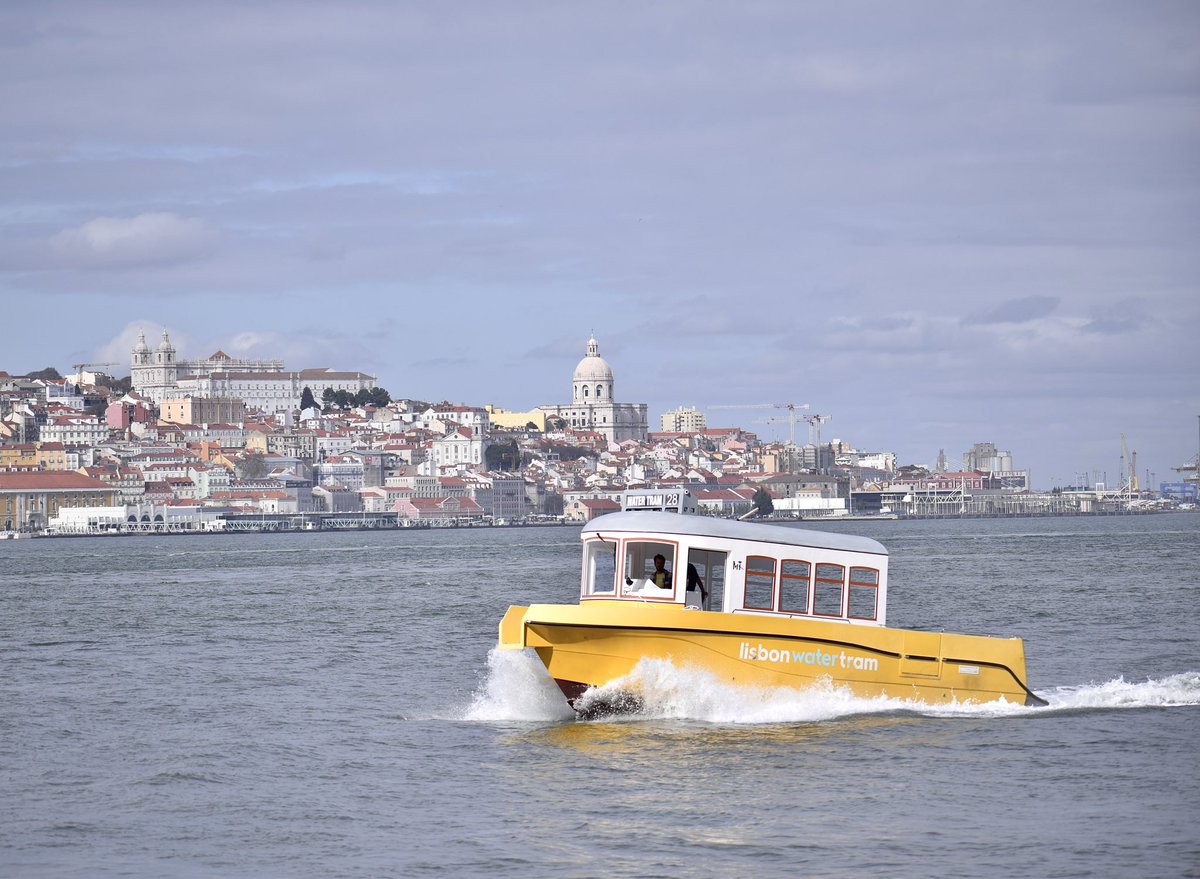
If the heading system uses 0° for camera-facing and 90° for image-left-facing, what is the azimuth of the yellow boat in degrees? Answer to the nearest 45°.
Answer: approximately 45°
